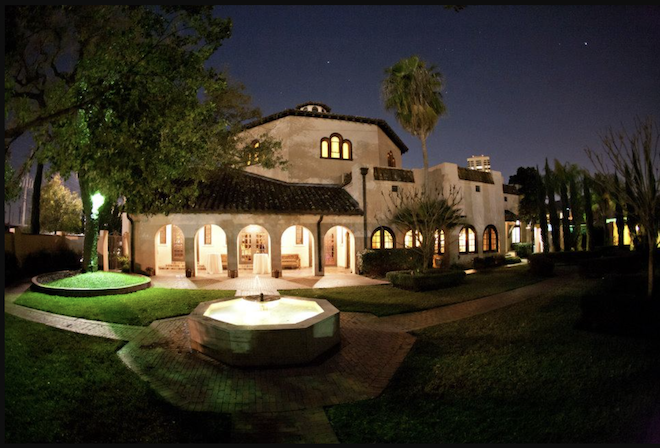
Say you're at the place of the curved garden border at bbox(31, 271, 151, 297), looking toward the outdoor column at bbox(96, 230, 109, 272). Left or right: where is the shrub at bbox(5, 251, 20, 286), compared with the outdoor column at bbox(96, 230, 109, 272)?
left

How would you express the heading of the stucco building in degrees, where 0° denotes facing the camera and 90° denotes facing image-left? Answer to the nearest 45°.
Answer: approximately 0°

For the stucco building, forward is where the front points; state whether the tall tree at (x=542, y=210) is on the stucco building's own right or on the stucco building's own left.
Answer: on the stucco building's own left

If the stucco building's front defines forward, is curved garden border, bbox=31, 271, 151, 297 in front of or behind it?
in front

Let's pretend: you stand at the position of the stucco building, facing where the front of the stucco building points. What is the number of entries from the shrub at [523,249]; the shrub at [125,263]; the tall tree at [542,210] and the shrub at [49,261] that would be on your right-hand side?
2

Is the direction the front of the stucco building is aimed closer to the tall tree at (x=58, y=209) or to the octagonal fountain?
the octagonal fountain

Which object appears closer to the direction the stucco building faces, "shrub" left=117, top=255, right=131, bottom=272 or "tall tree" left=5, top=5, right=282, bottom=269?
the tall tree

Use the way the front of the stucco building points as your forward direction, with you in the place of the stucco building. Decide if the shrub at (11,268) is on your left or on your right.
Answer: on your right

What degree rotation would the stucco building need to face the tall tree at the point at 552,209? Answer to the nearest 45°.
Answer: approximately 90° to its left
